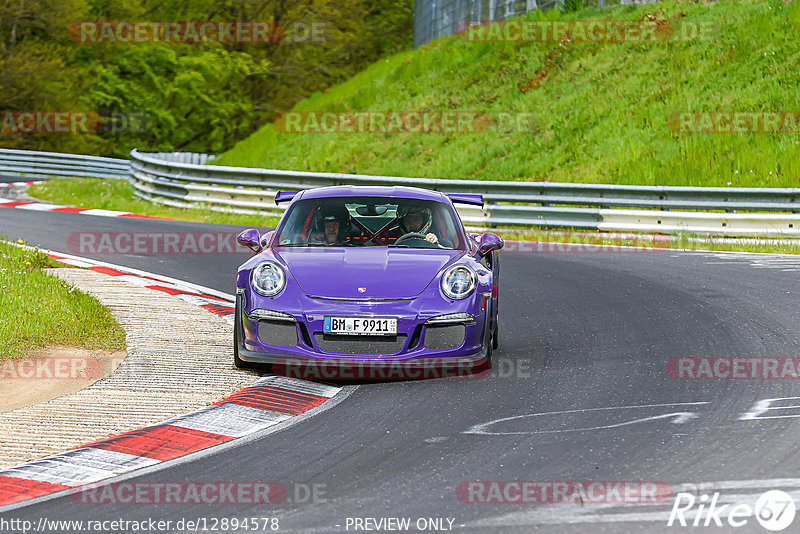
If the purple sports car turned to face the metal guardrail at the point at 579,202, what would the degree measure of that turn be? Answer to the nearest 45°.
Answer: approximately 180°

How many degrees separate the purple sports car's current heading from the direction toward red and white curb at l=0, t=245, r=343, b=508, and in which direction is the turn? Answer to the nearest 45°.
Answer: approximately 45° to its right

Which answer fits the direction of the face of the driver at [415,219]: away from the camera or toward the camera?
toward the camera

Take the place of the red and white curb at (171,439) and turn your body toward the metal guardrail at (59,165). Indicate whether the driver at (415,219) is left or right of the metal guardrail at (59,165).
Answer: right

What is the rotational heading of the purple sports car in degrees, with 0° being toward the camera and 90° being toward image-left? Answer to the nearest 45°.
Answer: approximately 0°

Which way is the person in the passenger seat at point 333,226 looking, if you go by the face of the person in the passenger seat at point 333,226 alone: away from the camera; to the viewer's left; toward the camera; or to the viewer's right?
toward the camera

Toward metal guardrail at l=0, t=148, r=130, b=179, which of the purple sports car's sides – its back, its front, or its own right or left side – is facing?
back
